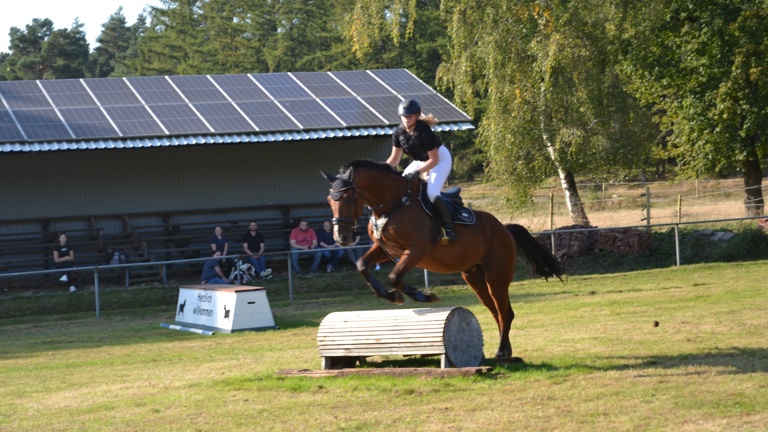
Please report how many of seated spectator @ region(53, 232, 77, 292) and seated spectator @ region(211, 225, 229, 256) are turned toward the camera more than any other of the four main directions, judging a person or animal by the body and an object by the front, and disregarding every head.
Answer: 2

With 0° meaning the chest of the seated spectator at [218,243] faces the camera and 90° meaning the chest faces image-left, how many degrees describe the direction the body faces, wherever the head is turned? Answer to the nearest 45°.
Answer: approximately 0°

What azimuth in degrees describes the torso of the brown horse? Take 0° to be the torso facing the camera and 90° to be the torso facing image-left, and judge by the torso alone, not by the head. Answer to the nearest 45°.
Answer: approximately 45°

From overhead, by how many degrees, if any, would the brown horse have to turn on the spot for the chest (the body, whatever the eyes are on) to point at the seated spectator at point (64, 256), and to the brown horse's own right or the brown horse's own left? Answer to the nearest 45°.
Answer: approximately 90° to the brown horse's own right

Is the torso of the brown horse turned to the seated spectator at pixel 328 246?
no

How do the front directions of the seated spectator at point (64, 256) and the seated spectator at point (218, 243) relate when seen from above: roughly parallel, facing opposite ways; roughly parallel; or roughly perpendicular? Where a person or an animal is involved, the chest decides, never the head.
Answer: roughly parallel

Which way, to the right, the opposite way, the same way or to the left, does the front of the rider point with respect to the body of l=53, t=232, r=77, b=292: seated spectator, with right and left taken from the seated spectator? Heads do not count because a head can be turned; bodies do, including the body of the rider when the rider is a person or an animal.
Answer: to the right

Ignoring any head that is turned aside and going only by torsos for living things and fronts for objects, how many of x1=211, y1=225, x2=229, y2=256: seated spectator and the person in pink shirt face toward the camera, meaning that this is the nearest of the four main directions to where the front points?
2

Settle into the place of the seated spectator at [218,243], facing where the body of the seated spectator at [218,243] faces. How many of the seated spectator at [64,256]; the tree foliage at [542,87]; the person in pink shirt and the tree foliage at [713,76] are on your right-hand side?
1

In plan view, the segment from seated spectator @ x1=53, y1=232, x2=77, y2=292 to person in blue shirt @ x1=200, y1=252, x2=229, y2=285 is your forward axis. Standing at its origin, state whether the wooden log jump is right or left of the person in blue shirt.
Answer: right

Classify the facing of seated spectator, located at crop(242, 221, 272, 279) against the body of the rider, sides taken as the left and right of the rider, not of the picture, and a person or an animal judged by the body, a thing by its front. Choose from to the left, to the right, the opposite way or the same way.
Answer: to the left

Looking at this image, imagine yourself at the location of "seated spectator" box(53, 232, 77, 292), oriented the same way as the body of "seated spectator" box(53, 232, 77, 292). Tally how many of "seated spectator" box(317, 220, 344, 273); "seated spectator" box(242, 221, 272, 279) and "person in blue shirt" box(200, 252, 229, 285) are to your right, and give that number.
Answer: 0

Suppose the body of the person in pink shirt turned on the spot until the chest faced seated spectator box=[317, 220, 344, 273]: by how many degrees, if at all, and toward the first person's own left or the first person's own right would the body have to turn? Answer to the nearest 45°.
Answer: approximately 135° to the first person's own left

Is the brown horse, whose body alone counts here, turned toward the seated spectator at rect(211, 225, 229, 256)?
no

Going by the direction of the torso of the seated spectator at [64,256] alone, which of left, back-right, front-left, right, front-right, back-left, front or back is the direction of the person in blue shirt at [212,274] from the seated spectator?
front-left

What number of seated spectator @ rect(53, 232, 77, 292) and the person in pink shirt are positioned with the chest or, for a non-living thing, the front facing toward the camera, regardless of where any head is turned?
2

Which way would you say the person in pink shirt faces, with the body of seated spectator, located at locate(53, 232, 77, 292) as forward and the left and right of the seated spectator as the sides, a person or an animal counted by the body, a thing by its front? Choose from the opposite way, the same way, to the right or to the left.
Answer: the same way

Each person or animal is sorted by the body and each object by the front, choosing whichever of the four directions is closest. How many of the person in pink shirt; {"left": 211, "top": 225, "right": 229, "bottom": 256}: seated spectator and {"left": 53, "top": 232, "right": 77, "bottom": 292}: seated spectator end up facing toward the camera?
3

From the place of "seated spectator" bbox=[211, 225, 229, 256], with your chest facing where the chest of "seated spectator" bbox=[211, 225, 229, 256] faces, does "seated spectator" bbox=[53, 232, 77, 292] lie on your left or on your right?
on your right

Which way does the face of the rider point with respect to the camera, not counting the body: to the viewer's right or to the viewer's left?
to the viewer's left

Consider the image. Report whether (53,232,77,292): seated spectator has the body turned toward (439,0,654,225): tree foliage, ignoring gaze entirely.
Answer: no

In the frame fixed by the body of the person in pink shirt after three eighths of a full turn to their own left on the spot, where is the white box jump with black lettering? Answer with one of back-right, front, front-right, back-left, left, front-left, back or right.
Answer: back-right
